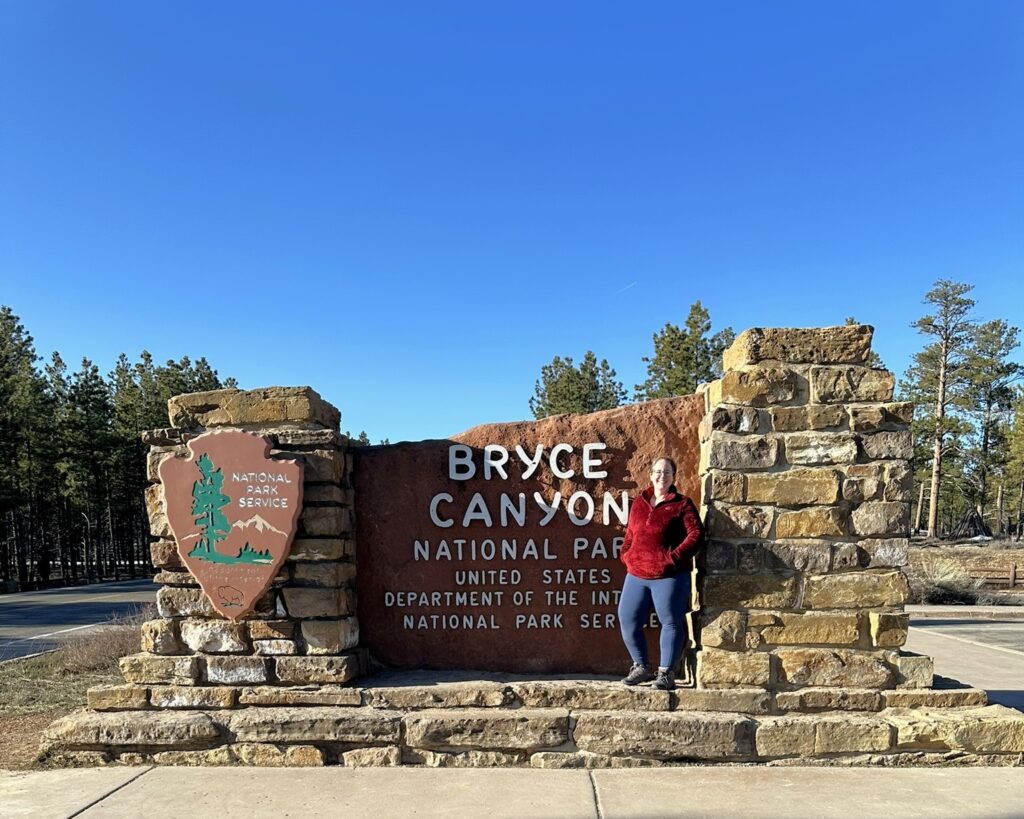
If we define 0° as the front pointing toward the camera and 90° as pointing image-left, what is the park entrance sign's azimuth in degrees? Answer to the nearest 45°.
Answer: approximately 0°

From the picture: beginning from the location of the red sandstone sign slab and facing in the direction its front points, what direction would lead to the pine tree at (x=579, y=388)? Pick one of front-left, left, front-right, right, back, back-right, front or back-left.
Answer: back

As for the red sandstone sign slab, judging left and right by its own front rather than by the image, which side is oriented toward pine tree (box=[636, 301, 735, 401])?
back

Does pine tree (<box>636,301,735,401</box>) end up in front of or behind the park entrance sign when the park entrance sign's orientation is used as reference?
behind

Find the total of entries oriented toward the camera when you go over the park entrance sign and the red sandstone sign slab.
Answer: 2

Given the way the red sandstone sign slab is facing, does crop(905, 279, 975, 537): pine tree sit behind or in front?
behind

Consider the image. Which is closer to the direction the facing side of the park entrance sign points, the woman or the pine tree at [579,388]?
the woman
